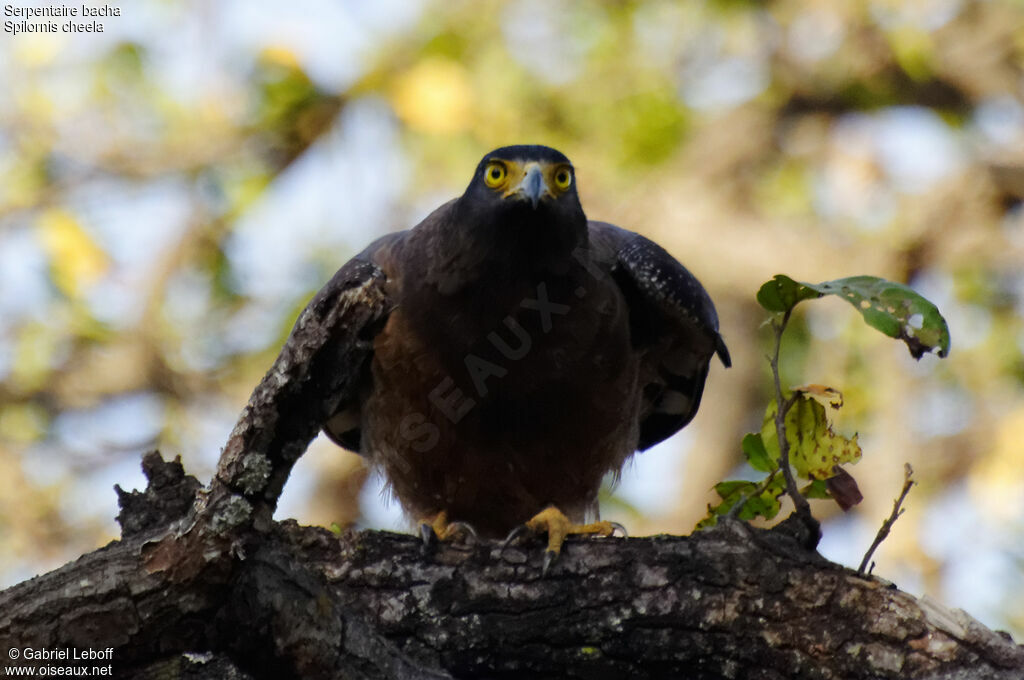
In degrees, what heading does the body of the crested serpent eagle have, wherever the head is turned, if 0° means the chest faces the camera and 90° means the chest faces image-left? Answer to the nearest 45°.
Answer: approximately 0°

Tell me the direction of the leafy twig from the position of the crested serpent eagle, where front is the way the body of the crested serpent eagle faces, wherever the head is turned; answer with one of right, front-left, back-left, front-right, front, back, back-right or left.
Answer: front-left

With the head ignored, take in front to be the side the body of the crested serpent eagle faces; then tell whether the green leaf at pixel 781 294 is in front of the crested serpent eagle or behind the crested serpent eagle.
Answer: in front
